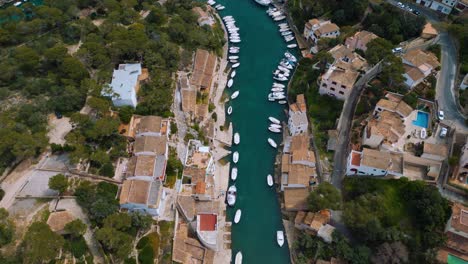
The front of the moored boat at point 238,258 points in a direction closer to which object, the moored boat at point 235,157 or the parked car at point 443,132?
the moored boat

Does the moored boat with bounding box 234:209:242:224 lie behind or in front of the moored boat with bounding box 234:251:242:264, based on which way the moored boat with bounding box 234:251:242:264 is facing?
in front

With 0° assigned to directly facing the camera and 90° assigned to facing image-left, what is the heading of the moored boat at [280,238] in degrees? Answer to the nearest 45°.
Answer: approximately 0°

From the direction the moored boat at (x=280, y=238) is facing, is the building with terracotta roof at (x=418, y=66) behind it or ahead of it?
behind

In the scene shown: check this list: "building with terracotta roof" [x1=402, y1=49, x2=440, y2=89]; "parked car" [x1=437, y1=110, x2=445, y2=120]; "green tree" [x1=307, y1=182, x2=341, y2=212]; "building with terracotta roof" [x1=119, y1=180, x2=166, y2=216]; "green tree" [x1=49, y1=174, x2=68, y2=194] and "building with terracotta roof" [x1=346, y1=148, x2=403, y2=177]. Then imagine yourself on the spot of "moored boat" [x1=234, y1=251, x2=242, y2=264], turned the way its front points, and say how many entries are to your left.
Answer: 2

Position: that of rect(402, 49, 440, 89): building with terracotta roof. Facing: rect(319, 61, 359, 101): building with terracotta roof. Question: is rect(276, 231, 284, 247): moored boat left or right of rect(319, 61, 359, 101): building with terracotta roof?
left

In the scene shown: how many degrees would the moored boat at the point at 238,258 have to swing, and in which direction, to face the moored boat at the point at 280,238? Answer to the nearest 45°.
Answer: approximately 45° to its right

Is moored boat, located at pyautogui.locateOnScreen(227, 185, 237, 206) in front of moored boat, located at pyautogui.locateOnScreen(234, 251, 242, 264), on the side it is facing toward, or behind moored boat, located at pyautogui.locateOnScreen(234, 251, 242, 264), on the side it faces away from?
in front

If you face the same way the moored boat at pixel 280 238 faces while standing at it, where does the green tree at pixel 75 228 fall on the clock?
The green tree is roughly at 2 o'clock from the moored boat.

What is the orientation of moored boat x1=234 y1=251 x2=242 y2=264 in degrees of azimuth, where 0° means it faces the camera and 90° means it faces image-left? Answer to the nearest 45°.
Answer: approximately 180°

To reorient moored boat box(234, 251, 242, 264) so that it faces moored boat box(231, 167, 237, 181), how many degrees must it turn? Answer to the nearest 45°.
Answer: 0° — it already faces it

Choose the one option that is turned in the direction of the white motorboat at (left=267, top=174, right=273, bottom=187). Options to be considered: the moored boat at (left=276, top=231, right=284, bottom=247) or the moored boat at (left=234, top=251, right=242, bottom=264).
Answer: the moored boat at (left=234, top=251, right=242, bottom=264)

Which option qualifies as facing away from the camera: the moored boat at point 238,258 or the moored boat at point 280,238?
the moored boat at point 238,258

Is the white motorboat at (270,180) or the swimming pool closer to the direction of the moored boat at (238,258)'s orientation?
the white motorboat
